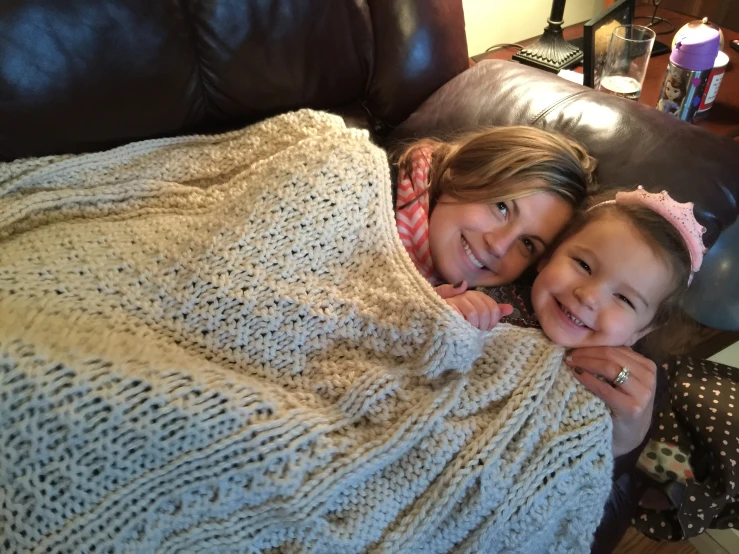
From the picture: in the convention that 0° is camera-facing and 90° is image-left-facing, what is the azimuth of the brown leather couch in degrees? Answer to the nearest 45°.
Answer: approximately 0°

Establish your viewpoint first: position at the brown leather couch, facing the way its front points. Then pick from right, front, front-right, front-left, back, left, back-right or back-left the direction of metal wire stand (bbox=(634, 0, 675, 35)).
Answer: back-left

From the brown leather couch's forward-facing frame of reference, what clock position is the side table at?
The side table is roughly at 8 o'clock from the brown leather couch.

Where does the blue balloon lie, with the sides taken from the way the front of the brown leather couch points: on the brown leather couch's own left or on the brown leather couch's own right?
on the brown leather couch's own left

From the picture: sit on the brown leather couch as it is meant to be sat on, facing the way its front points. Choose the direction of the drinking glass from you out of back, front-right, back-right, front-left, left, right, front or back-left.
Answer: back-left

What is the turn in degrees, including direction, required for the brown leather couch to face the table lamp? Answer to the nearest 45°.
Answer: approximately 135° to its left
